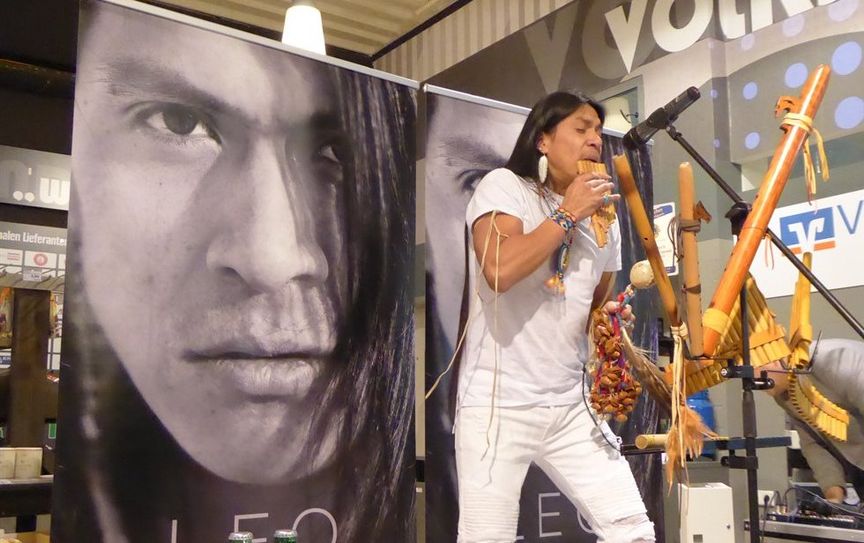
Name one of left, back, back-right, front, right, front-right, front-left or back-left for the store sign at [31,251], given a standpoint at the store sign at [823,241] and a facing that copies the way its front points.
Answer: front-right

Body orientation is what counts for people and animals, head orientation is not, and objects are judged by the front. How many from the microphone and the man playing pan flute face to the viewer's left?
1

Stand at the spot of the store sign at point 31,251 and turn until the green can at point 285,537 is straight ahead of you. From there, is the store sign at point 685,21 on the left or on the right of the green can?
left

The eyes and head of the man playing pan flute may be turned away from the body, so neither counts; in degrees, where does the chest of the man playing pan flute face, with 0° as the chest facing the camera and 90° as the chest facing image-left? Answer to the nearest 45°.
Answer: approximately 315°

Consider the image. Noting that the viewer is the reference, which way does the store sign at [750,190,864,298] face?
facing the viewer and to the left of the viewer

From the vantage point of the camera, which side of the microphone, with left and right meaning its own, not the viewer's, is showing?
left

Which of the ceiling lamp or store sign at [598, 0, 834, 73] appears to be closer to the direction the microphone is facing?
the ceiling lamp
